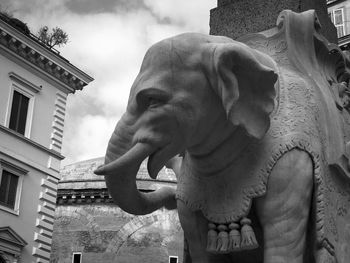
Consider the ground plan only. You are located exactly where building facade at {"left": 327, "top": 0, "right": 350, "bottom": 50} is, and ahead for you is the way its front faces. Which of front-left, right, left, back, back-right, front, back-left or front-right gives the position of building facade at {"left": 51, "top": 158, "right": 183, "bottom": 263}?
front-right

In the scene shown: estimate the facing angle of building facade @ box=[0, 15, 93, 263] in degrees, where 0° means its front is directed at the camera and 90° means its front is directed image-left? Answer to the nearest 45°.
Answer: approximately 315°

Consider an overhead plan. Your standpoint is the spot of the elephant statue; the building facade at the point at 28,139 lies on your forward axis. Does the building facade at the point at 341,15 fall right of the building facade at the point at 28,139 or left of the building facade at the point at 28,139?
right

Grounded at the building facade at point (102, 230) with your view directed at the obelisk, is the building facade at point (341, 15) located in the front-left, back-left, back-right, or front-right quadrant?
front-left

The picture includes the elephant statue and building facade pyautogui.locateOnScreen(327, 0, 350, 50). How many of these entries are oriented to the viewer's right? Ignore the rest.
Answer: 0

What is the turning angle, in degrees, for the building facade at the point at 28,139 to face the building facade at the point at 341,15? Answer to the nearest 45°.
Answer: approximately 45° to its left

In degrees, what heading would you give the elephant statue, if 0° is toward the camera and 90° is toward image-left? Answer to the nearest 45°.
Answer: approximately 45°

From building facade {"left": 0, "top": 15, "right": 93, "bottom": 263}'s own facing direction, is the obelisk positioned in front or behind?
in front

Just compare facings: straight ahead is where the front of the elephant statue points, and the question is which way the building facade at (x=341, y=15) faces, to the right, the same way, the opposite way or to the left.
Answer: the same way

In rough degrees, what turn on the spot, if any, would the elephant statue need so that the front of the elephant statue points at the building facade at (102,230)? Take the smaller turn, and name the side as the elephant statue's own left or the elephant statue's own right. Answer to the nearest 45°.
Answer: approximately 135° to the elephant statue's own right

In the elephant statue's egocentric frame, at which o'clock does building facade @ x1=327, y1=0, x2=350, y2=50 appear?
The building facade is roughly at 5 o'clock from the elephant statue.

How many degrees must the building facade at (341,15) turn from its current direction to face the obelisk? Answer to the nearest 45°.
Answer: approximately 45° to its left

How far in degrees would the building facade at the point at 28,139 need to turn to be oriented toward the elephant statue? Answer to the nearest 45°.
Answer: approximately 45° to its right

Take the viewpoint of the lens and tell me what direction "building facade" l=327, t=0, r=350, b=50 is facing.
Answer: facing the viewer and to the left of the viewer
